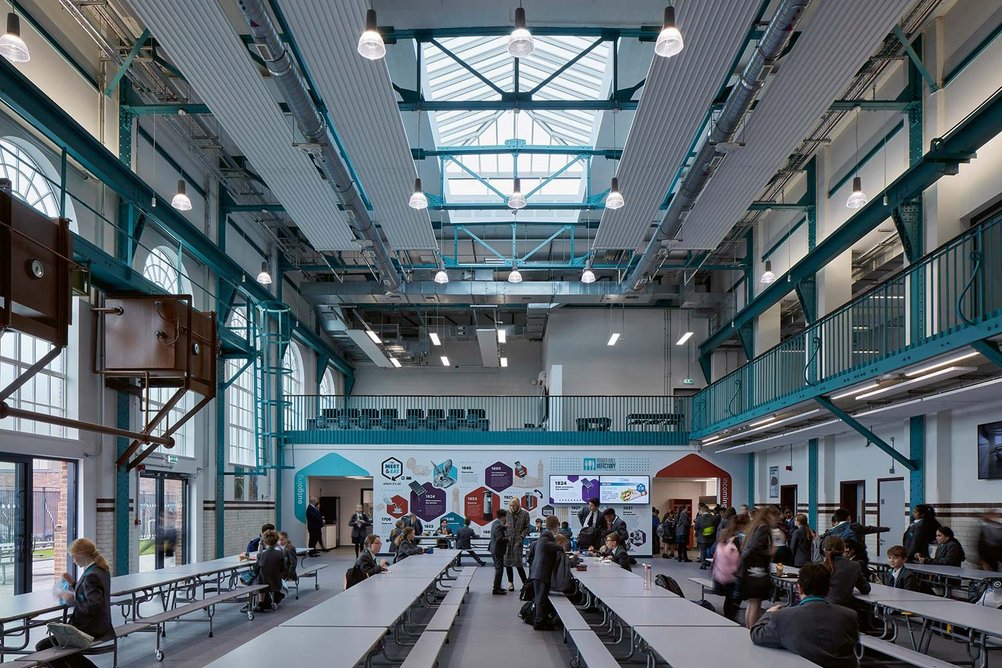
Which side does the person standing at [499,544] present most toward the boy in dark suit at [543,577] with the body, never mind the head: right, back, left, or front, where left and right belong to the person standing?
right

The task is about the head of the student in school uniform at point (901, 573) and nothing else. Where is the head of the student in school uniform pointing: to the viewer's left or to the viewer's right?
to the viewer's left

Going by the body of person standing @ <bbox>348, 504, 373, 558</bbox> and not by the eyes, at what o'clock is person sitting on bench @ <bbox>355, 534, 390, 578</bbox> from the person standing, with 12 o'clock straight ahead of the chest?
The person sitting on bench is roughly at 12 o'clock from the person standing.

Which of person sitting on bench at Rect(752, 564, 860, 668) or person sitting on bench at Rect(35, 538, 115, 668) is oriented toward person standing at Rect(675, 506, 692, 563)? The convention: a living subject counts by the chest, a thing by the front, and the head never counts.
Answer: person sitting on bench at Rect(752, 564, 860, 668)

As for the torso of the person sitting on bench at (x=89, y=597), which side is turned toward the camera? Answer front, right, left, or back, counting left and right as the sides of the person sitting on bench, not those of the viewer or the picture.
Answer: left

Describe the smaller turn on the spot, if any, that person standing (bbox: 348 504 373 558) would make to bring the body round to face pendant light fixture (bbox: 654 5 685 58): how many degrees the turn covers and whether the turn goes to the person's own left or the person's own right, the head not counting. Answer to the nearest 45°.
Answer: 0° — they already face it

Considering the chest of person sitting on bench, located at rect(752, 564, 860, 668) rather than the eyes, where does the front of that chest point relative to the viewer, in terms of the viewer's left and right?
facing away from the viewer

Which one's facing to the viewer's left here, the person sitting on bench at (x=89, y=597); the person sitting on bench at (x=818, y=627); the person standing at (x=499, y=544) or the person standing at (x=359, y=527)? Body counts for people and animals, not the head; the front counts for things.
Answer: the person sitting on bench at (x=89, y=597)
